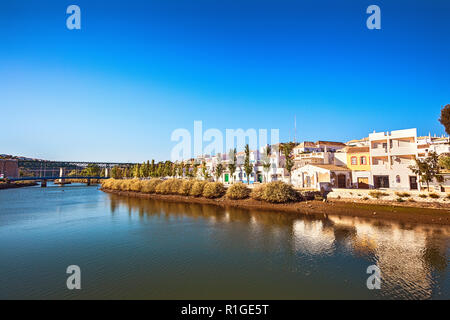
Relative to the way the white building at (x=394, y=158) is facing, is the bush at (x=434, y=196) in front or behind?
in front

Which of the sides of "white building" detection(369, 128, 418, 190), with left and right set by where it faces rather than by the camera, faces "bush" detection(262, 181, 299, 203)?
right

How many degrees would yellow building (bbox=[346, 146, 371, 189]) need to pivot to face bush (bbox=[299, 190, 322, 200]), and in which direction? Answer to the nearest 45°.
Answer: approximately 45° to its right

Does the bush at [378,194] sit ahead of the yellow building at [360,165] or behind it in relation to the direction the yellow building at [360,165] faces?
ahead

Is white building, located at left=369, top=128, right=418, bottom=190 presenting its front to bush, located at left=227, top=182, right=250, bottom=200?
no

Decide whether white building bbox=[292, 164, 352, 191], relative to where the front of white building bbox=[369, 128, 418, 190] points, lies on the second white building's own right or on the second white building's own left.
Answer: on the second white building's own right

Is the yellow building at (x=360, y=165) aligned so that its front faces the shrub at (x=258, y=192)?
no

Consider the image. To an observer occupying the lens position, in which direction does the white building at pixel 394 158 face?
facing the viewer

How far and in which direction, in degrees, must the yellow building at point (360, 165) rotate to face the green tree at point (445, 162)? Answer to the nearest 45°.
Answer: approximately 45° to its left

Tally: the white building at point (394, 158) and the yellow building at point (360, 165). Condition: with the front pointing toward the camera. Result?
2

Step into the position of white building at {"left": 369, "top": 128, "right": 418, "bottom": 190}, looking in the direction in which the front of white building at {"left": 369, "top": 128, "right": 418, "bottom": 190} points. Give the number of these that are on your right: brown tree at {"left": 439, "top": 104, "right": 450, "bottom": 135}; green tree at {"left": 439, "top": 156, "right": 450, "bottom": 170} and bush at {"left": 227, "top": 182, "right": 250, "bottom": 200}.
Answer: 1

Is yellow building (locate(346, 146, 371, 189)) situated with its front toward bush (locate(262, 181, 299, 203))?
no

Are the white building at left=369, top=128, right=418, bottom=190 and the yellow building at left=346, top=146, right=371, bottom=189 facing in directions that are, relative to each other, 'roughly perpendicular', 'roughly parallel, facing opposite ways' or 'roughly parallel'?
roughly parallel
